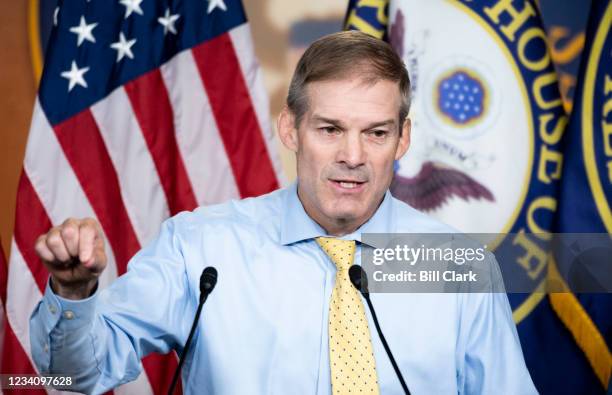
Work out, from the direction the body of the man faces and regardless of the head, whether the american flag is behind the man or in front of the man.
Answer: behind

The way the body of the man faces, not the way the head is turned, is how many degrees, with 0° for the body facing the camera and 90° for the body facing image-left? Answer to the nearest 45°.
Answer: approximately 0°
